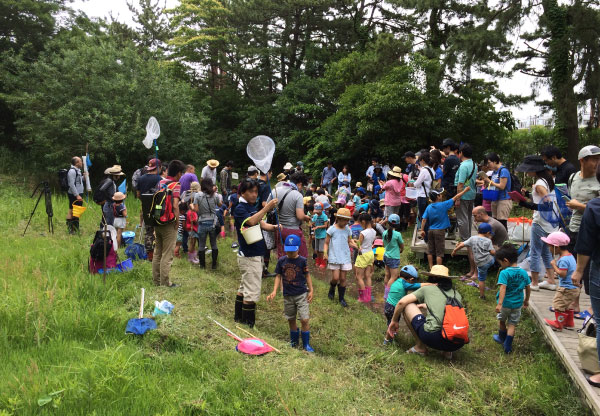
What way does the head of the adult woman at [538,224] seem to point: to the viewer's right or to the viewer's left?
to the viewer's left

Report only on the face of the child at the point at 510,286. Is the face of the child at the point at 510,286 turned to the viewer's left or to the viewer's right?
to the viewer's left

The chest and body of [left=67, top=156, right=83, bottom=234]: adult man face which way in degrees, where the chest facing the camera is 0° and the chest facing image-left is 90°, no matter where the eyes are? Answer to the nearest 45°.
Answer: approximately 270°

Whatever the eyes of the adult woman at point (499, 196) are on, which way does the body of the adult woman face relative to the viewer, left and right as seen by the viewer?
facing to the left of the viewer

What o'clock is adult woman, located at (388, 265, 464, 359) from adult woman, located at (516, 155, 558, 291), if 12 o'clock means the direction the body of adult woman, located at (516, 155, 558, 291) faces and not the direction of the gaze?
adult woman, located at (388, 265, 464, 359) is roughly at 10 o'clock from adult woman, located at (516, 155, 558, 291).

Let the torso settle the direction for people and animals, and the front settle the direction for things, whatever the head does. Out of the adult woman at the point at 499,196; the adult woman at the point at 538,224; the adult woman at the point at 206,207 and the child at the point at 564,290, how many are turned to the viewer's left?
3
